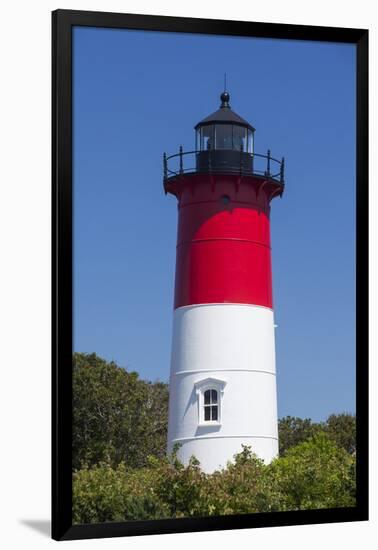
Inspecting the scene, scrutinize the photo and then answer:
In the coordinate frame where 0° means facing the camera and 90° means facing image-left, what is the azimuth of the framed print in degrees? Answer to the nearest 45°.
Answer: approximately 315°
